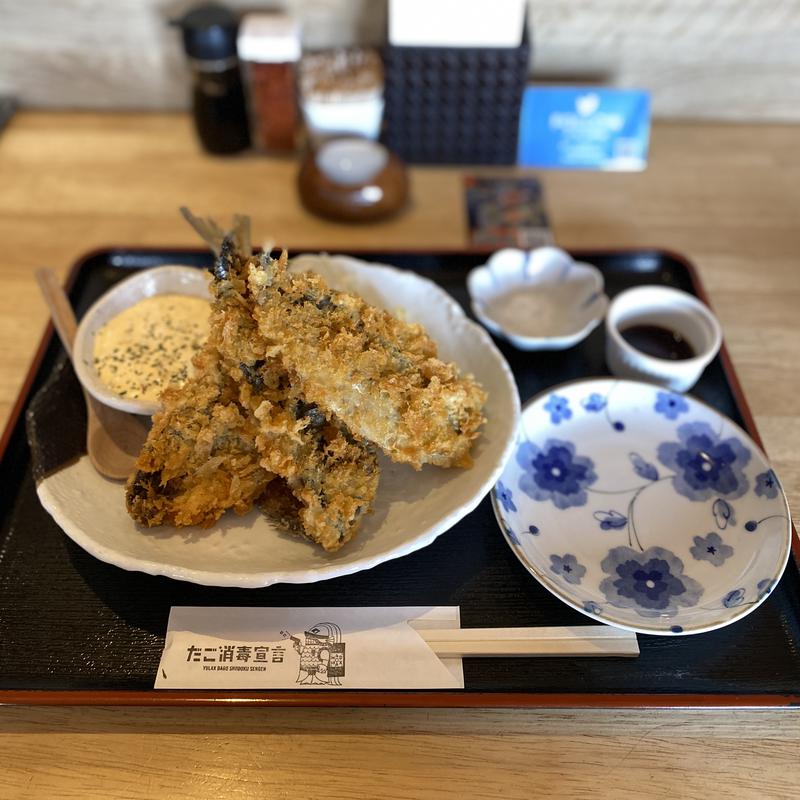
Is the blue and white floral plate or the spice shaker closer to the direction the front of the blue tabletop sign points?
the blue and white floral plate

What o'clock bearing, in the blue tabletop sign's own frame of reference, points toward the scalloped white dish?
The scalloped white dish is roughly at 12 o'clock from the blue tabletop sign.

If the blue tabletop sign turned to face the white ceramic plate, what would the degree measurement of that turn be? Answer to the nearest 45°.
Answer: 0° — it already faces it

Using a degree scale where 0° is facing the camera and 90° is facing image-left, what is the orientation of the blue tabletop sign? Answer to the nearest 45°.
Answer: approximately 0°

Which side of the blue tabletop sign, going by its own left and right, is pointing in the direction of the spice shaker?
right

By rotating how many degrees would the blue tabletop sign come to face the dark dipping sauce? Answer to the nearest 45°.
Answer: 0° — it already faces it

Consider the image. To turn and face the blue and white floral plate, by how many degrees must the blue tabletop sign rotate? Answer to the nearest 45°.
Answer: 0° — it already faces it

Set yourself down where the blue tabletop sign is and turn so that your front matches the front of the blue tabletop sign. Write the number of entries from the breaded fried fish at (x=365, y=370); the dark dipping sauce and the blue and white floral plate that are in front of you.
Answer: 3

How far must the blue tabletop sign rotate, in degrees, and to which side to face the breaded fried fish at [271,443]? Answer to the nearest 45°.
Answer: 0° — it already faces it

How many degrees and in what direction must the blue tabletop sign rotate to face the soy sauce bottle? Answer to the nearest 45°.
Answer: approximately 90° to its right

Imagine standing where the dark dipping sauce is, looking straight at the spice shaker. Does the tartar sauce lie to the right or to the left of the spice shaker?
left

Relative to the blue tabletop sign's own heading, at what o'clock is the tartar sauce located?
The tartar sauce is roughly at 1 o'clock from the blue tabletop sign.

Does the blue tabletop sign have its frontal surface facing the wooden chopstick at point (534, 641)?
yes
